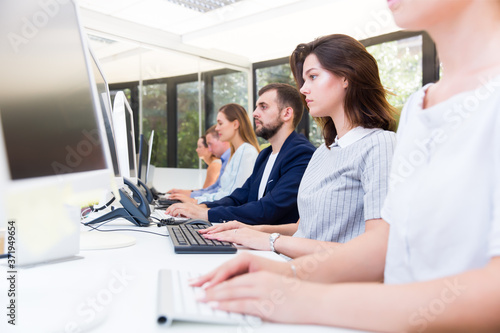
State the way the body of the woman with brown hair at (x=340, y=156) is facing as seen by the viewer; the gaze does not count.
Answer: to the viewer's left

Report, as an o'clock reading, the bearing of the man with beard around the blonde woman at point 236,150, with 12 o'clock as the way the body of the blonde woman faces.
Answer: The man with beard is roughly at 9 o'clock from the blonde woman.

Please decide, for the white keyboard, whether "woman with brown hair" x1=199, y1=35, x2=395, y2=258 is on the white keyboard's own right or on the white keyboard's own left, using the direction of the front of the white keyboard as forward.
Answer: on the white keyboard's own left

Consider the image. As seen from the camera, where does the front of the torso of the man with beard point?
to the viewer's left

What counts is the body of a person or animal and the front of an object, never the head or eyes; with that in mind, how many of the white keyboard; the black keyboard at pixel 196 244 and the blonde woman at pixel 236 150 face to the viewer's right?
2

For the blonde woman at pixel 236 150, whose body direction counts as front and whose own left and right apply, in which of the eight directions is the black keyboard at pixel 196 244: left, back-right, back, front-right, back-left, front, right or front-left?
left

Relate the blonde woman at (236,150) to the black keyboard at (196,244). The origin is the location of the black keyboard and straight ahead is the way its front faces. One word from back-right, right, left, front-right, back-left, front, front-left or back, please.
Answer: left

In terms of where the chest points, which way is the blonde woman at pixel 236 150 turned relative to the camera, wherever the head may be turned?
to the viewer's left

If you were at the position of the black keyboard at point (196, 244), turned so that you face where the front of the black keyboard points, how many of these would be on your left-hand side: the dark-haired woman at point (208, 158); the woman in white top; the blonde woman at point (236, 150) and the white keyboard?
2

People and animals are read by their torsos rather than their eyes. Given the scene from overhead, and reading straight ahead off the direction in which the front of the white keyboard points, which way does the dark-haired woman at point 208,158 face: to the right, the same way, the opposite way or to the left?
the opposite way

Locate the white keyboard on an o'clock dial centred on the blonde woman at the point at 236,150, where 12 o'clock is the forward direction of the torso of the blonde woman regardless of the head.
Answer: The white keyboard is roughly at 9 o'clock from the blonde woman.

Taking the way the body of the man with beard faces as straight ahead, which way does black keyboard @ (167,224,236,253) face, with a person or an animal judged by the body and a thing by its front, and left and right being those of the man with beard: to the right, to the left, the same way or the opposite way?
the opposite way

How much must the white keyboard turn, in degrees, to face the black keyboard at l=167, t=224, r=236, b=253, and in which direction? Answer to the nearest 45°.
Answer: approximately 90° to its left

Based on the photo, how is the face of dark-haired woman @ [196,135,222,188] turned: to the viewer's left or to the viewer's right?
to the viewer's left

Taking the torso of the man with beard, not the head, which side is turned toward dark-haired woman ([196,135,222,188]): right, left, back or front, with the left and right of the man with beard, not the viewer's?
right

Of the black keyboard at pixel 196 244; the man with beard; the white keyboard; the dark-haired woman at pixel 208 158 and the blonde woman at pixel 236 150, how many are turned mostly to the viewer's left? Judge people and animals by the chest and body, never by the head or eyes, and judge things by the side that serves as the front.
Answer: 3

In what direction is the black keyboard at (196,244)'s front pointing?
to the viewer's right

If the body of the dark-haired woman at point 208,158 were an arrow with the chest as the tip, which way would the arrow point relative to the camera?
to the viewer's left

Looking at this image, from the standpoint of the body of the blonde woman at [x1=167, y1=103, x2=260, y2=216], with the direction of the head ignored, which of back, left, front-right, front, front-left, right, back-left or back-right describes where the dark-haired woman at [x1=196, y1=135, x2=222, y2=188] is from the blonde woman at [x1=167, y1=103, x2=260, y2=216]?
right
